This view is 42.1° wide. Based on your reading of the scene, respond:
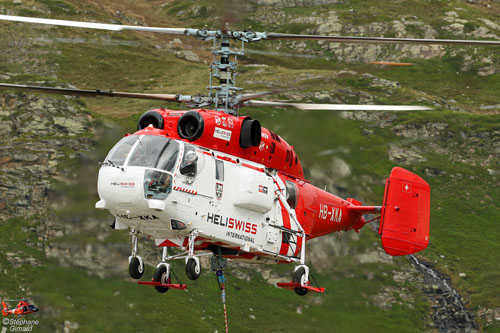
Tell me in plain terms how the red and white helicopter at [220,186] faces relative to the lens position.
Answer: facing the viewer and to the left of the viewer
